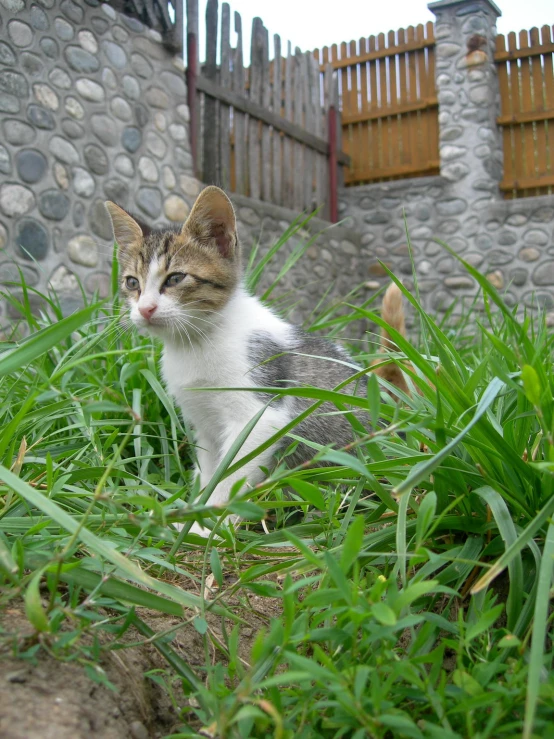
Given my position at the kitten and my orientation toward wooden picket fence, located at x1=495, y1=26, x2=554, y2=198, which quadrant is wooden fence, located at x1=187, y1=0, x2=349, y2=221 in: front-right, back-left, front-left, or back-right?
front-left

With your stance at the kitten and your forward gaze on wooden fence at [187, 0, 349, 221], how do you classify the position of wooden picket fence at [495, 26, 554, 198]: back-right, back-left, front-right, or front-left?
front-right

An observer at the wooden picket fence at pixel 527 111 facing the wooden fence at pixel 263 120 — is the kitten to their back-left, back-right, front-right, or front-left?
front-left

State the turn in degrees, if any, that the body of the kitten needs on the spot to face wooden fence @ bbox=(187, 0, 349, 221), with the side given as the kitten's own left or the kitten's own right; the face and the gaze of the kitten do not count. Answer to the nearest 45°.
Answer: approximately 135° to the kitten's own right

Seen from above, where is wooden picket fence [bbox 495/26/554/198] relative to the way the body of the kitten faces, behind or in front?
behind

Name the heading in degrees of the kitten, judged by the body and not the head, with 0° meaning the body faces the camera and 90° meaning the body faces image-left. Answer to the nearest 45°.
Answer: approximately 45°

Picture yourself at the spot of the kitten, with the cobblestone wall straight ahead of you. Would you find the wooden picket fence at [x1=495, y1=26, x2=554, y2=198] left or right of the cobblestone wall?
right

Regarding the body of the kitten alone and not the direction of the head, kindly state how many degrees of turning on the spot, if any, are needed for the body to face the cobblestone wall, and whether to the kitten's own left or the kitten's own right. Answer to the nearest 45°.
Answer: approximately 90° to the kitten's own right
